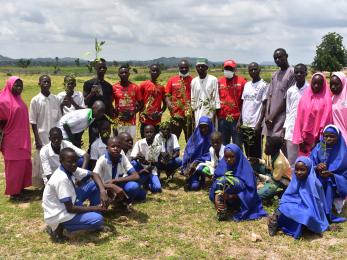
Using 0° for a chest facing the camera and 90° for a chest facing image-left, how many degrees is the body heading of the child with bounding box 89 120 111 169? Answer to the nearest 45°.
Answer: approximately 315°

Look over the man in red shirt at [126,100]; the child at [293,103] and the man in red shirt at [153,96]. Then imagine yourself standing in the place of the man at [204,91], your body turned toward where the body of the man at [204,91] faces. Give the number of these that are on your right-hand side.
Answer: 2

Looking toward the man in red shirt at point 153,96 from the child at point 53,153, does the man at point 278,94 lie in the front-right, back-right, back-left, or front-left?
front-right

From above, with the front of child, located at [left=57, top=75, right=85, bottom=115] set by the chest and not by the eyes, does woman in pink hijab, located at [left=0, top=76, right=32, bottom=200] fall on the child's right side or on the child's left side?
on the child's right side

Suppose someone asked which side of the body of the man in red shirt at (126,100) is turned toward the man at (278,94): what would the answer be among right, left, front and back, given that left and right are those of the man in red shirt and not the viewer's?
left

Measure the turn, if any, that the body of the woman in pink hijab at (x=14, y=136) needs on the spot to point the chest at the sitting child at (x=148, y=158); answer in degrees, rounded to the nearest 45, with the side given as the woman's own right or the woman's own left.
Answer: approximately 45° to the woman's own left

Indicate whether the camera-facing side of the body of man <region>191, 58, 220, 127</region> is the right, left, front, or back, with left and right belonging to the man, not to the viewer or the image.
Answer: front
